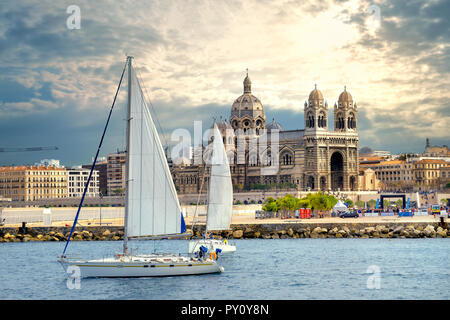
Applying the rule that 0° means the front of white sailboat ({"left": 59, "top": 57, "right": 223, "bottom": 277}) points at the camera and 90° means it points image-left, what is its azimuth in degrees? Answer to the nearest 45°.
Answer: approximately 90°

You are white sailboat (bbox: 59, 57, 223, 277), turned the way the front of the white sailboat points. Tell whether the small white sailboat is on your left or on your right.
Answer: on your right
